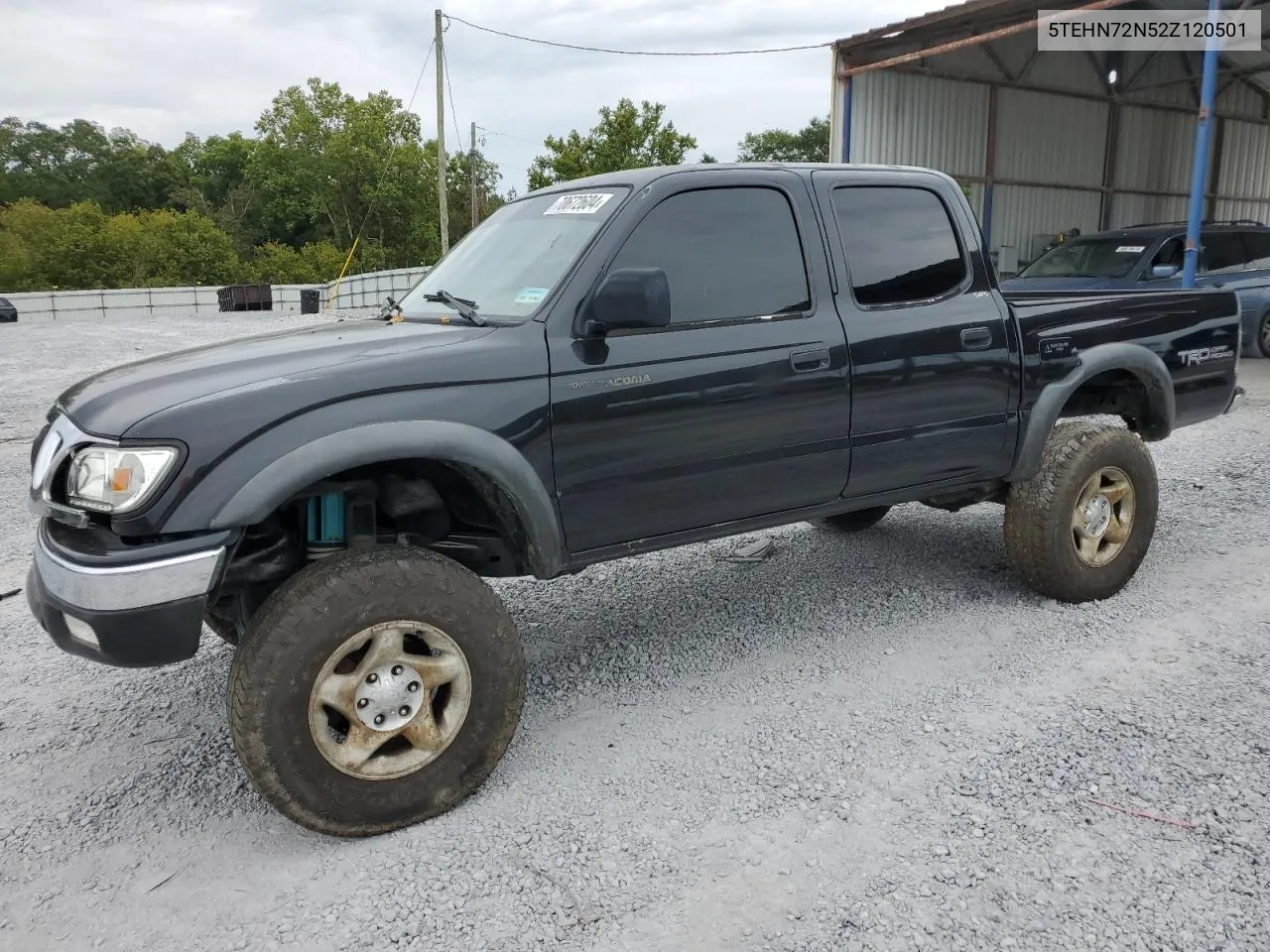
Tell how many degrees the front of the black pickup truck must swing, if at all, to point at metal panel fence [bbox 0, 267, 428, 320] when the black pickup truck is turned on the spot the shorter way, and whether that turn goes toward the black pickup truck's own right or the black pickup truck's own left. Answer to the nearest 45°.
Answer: approximately 90° to the black pickup truck's own right

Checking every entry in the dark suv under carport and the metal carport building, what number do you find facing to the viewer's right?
0

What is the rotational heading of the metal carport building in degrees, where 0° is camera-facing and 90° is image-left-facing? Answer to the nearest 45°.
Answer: approximately 45°

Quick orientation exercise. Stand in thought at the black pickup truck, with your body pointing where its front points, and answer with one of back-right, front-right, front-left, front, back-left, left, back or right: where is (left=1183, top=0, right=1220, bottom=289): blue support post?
back

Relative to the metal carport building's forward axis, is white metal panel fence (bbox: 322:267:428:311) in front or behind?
in front

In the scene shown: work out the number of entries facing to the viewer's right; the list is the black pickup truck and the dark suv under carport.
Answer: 0

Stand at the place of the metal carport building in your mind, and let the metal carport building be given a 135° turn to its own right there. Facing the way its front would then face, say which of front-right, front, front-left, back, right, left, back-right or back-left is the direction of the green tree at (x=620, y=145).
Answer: front-left

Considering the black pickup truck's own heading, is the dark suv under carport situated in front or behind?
behind

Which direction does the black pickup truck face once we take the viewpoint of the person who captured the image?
facing the viewer and to the left of the viewer

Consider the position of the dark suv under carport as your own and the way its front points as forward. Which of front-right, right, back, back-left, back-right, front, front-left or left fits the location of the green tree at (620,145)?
right
